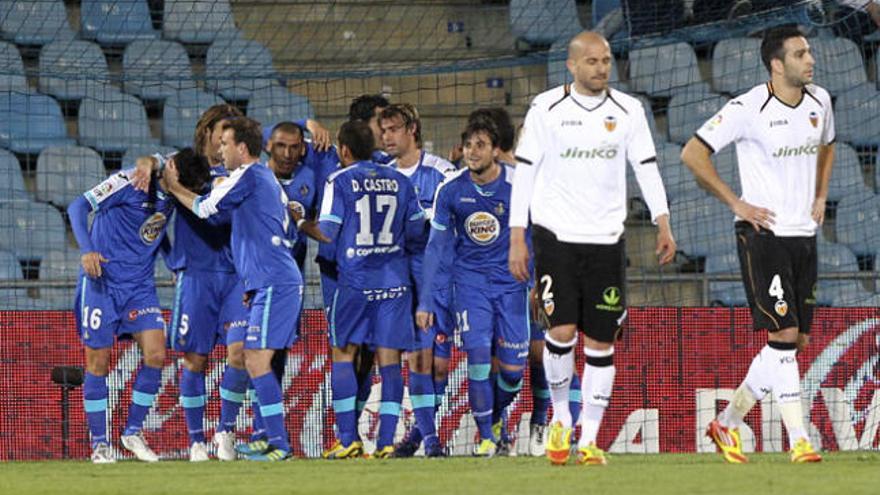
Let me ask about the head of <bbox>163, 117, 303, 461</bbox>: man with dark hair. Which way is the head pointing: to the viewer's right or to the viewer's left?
to the viewer's left

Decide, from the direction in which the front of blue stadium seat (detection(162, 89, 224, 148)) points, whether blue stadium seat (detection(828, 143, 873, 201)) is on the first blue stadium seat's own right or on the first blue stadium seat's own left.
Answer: on the first blue stadium seat's own left

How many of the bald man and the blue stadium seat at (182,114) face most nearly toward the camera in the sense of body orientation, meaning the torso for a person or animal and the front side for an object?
2

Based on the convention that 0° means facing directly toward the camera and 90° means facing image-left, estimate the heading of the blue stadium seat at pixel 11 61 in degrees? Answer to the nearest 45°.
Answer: approximately 0°

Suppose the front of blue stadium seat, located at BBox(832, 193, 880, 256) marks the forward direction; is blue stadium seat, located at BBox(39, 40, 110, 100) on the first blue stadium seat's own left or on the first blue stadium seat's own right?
on the first blue stadium seat's own right

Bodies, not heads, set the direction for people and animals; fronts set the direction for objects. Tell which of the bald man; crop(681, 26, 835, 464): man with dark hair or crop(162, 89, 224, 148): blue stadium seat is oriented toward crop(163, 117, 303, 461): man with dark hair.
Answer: the blue stadium seat

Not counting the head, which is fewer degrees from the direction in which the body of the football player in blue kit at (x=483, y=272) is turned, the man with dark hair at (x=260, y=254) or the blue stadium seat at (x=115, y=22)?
the man with dark hair

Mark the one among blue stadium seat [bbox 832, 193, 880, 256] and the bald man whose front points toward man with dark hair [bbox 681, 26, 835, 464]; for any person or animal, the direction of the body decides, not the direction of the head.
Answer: the blue stadium seat
